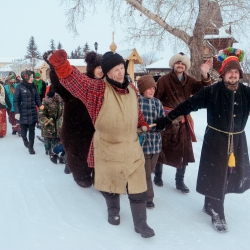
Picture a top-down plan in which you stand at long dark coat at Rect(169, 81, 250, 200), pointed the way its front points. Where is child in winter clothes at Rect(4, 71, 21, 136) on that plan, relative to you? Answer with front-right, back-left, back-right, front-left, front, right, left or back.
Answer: back-right

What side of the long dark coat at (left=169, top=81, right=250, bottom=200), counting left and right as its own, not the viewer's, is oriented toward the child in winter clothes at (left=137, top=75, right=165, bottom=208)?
right

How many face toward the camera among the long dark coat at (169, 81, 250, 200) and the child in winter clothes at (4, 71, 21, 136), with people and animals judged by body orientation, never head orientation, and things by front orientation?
2

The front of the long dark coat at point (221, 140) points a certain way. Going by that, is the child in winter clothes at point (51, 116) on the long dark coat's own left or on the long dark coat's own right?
on the long dark coat's own right

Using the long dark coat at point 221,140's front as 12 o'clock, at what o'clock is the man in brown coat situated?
The man in brown coat is roughly at 5 o'clock from the long dark coat.

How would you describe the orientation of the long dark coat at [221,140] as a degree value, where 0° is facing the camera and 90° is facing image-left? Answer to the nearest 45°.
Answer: approximately 0°
